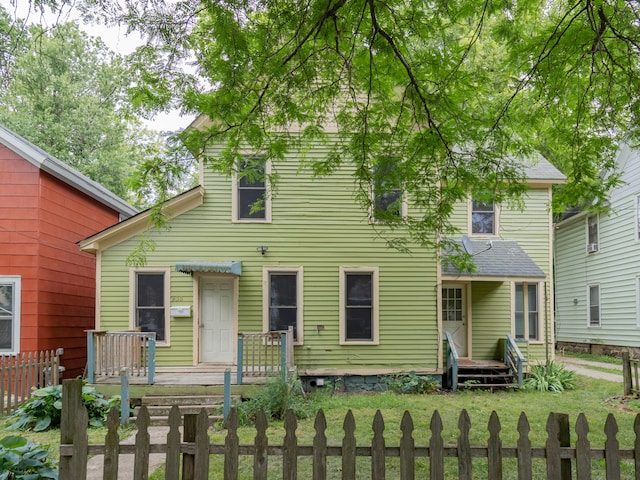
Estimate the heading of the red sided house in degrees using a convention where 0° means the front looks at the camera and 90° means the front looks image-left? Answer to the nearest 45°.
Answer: approximately 0°

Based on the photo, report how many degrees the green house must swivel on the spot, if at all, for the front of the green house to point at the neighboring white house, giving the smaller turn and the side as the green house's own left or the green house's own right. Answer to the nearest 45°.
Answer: approximately 135° to the green house's own left

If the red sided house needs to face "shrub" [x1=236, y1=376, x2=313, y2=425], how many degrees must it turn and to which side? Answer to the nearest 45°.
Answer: approximately 45° to its left

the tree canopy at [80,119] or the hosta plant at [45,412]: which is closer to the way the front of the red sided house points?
the hosta plant

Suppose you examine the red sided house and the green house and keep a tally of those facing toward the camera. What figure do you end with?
2

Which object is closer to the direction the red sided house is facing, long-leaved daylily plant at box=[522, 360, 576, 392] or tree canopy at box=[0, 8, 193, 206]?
the long-leaved daylily plant

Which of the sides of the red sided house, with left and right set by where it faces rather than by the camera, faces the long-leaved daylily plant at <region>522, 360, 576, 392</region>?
left

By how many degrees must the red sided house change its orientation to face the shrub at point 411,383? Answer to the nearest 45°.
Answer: approximately 90° to its left

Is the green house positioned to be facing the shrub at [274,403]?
yes

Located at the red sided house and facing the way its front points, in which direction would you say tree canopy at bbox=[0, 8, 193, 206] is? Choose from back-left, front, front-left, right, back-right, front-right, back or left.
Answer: back

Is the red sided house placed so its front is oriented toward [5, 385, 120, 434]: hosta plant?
yes
